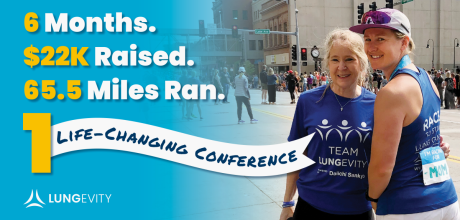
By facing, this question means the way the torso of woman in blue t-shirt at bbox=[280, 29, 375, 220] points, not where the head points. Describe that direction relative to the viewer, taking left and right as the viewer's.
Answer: facing the viewer

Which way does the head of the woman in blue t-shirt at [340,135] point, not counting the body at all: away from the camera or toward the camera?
toward the camera

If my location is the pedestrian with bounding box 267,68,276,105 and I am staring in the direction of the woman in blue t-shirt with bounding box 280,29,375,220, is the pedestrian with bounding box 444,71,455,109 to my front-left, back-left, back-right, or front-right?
front-left

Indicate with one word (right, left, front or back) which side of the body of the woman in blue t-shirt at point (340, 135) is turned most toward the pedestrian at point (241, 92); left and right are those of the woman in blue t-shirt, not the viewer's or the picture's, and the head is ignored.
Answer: back

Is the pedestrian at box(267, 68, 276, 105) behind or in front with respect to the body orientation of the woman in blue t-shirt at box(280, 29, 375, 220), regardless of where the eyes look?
behind

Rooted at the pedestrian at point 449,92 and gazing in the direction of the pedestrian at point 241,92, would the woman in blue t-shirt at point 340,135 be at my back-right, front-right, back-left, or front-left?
front-left

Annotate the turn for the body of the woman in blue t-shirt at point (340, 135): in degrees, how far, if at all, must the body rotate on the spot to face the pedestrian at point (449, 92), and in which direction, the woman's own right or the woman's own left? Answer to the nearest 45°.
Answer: approximately 180°
